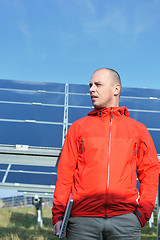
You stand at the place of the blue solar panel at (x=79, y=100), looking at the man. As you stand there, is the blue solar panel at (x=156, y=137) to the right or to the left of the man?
left

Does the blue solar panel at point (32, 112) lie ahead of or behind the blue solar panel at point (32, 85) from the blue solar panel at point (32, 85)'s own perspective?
ahead

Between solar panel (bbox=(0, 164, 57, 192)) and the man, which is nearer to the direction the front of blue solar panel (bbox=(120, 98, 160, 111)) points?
the man

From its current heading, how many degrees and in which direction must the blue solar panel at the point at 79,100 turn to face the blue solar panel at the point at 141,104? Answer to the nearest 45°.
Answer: approximately 90° to its left

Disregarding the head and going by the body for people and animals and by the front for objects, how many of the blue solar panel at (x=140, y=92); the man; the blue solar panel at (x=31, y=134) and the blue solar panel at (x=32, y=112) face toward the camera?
4

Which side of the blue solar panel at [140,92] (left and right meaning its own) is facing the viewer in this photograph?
front

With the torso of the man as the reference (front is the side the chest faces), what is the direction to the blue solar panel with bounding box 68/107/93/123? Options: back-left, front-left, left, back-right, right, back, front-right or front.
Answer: back

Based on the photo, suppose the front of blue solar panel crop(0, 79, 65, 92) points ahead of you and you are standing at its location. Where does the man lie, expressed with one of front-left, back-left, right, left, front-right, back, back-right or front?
front

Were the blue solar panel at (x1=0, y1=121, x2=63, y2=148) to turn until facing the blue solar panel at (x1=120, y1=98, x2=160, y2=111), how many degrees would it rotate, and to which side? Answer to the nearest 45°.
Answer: approximately 135° to its left

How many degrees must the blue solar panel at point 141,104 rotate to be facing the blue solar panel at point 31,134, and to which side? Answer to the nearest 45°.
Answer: approximately 45° to its right

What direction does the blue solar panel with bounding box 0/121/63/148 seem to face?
toward the camera

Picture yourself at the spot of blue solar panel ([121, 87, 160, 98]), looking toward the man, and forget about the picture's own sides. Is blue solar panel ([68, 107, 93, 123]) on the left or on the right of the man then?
right

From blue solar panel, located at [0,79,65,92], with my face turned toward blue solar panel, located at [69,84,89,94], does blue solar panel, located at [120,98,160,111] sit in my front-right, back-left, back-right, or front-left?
front-right

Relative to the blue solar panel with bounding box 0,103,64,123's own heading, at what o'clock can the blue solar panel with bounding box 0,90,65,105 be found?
the blue solar panel with bounding box 0,90,65,105 is roughly at 6 o'clock from the blue solar panel with bounding box 0,103,64,123.

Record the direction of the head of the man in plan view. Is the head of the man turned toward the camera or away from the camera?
toward the camera

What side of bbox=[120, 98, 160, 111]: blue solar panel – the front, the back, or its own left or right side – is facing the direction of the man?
front
